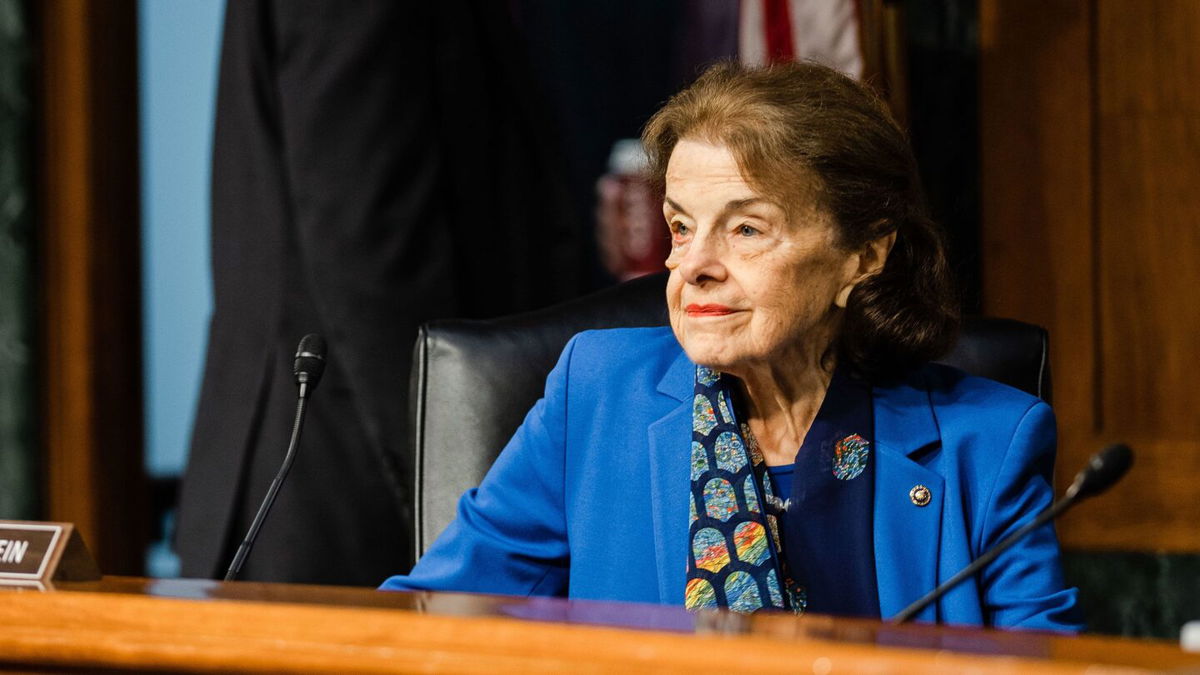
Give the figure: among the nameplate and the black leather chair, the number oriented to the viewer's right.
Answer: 0

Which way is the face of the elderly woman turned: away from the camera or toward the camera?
toward the camera

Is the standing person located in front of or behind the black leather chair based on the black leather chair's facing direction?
behind

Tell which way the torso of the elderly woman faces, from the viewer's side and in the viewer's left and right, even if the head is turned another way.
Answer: facing the viewer and to the left of the viewer

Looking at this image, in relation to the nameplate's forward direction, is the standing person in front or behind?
behind

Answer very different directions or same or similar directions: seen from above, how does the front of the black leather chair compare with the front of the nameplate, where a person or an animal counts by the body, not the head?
same or similar directions

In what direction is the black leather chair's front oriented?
toward the camera

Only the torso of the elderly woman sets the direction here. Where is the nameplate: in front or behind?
in front

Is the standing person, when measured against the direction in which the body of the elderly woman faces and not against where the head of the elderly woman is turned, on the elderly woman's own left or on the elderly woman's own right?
on the elderly woman's own right

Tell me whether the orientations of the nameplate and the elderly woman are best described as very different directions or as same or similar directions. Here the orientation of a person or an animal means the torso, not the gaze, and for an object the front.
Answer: same or similar directions

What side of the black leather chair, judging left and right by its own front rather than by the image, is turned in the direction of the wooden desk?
front
